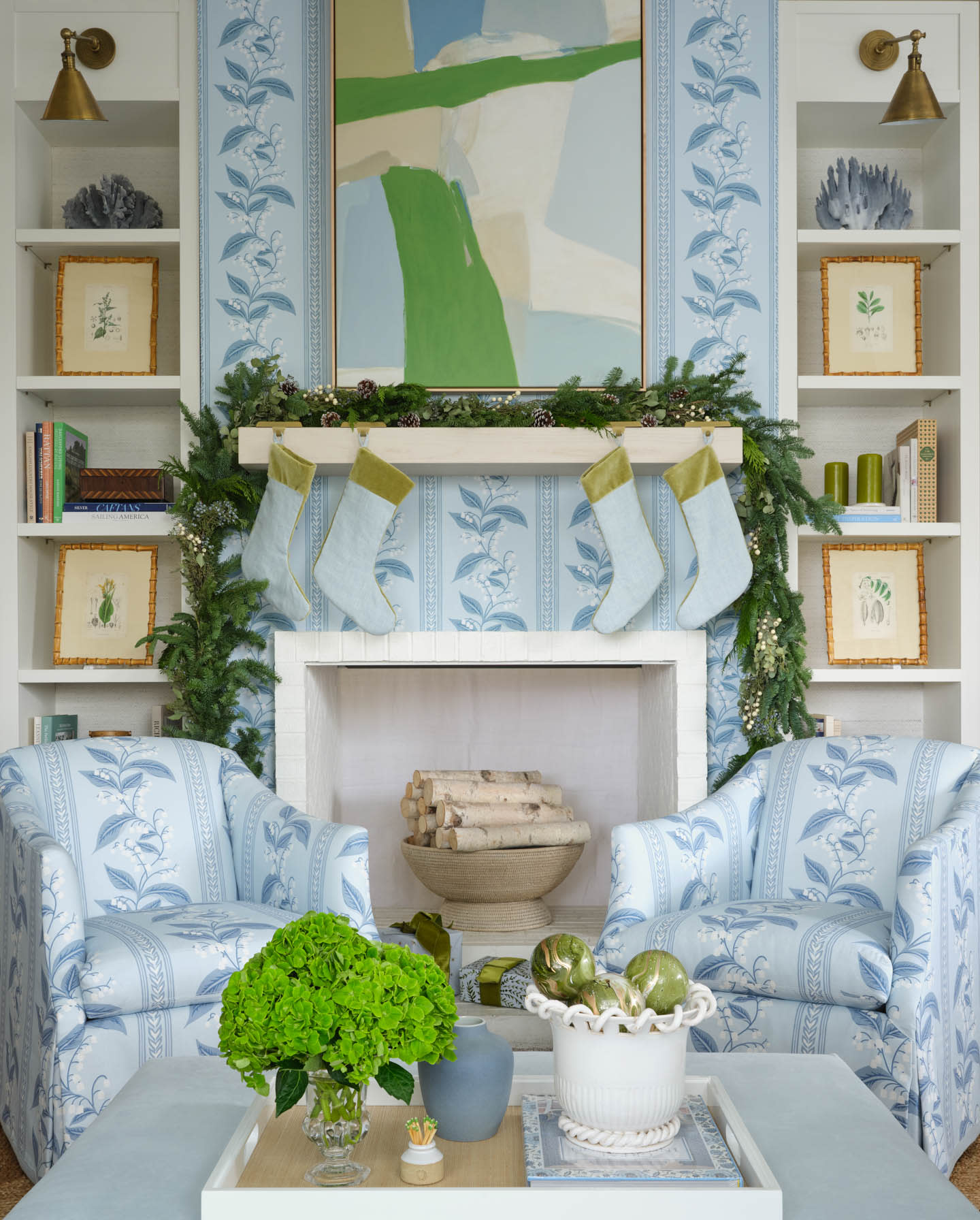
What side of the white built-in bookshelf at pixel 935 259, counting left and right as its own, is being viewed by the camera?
front

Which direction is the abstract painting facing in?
toward the camera

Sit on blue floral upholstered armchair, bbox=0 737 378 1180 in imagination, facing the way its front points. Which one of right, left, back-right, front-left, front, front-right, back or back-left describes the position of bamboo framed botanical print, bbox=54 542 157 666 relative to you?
back-left

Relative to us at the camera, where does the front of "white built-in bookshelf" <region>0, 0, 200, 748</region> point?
facing the viewer

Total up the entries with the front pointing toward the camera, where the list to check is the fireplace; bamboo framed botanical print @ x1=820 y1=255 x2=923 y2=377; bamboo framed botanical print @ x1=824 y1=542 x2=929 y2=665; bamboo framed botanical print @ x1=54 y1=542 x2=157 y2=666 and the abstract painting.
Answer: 5

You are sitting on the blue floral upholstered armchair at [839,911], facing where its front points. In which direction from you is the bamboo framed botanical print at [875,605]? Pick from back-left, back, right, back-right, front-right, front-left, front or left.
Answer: back-right

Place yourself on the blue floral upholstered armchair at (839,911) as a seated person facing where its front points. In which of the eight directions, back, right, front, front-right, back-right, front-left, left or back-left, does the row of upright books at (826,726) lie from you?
back-right

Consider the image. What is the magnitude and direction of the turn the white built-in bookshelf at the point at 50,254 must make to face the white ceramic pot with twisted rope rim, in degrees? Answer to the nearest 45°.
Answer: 0° — it already faces it

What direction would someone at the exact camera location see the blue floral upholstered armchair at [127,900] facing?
facing the viewer and to the right of the viewer

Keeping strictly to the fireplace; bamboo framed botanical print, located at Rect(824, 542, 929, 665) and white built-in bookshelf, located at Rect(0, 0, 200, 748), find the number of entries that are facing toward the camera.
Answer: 3

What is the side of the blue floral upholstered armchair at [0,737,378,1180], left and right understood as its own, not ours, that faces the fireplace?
left

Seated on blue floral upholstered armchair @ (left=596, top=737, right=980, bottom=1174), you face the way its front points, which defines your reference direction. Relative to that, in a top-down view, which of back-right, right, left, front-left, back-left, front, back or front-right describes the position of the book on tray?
front-left

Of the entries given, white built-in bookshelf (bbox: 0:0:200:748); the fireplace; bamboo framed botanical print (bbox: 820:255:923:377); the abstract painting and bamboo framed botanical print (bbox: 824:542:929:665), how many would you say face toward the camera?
5
